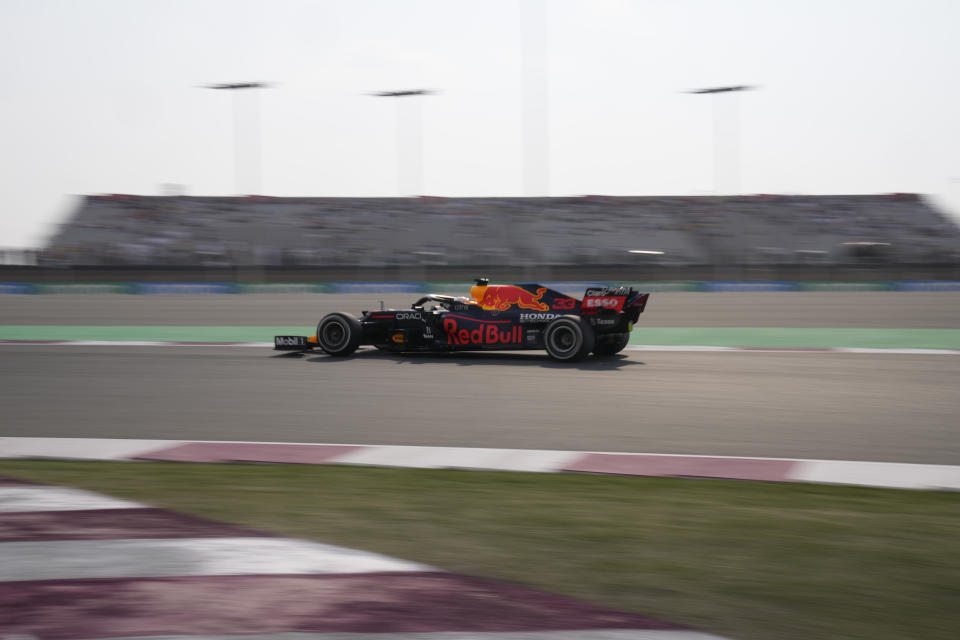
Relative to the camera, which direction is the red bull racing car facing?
to the viewer's left
